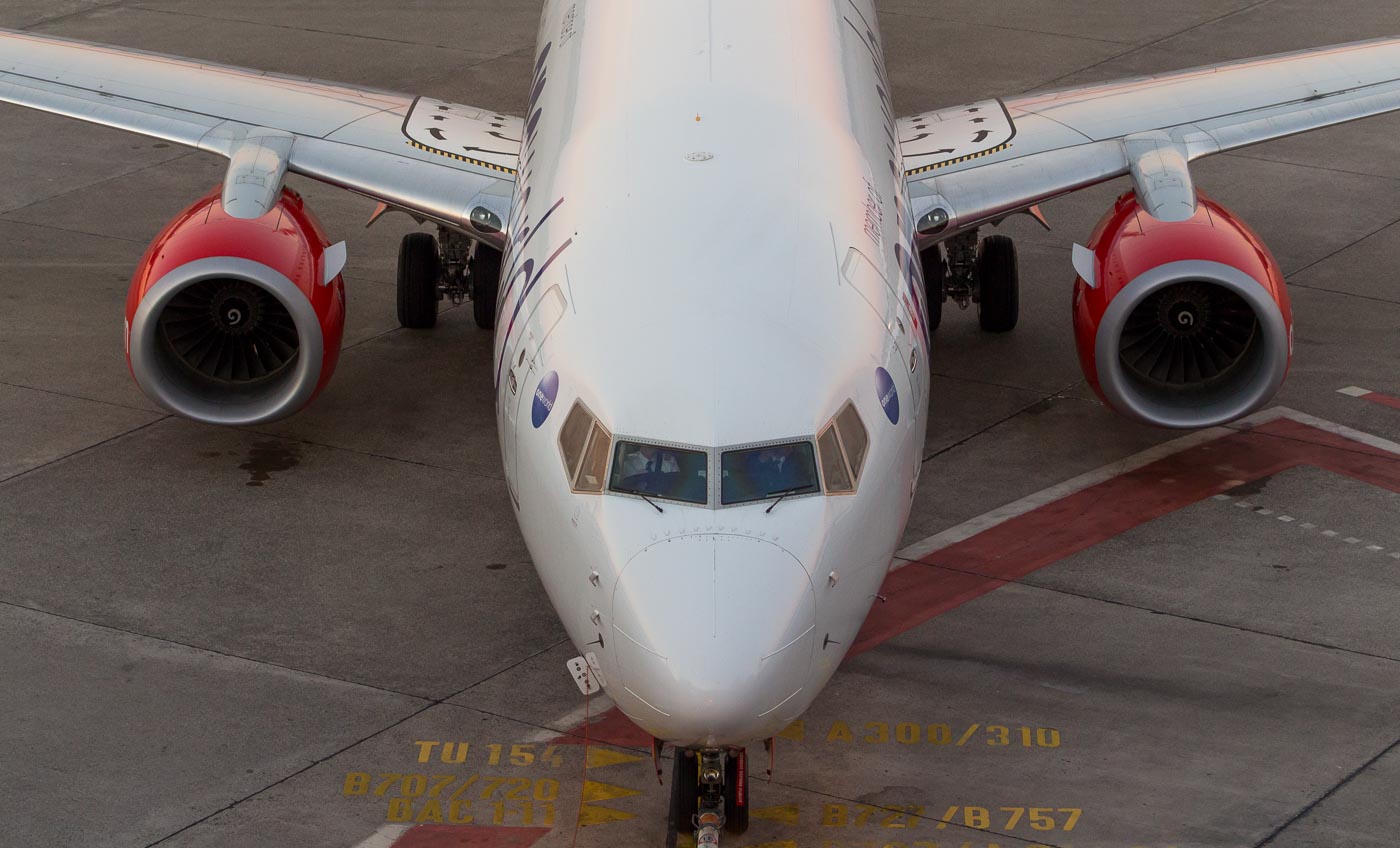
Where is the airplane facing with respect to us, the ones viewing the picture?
facing the viewer
